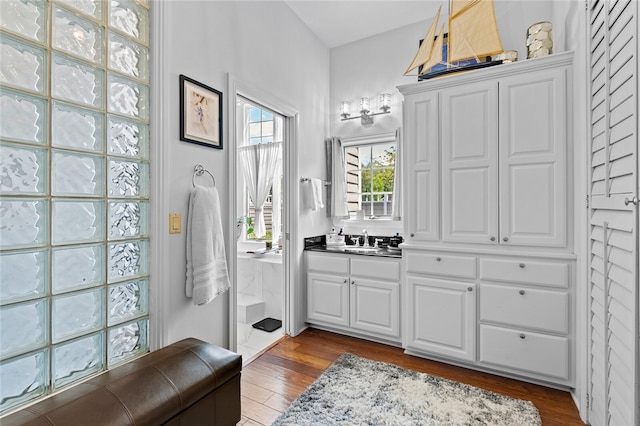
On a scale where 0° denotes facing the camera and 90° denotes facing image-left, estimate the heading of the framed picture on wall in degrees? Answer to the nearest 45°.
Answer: approximately 315°

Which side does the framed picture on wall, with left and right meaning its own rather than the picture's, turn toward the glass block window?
right

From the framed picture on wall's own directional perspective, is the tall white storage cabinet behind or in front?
in front

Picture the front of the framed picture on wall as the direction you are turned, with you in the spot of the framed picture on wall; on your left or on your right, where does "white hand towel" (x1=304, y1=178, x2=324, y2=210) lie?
on your left

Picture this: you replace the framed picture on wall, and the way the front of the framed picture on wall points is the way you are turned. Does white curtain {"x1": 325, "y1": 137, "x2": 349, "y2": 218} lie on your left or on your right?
on your left

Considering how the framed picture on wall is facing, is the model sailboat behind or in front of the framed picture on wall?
in front
